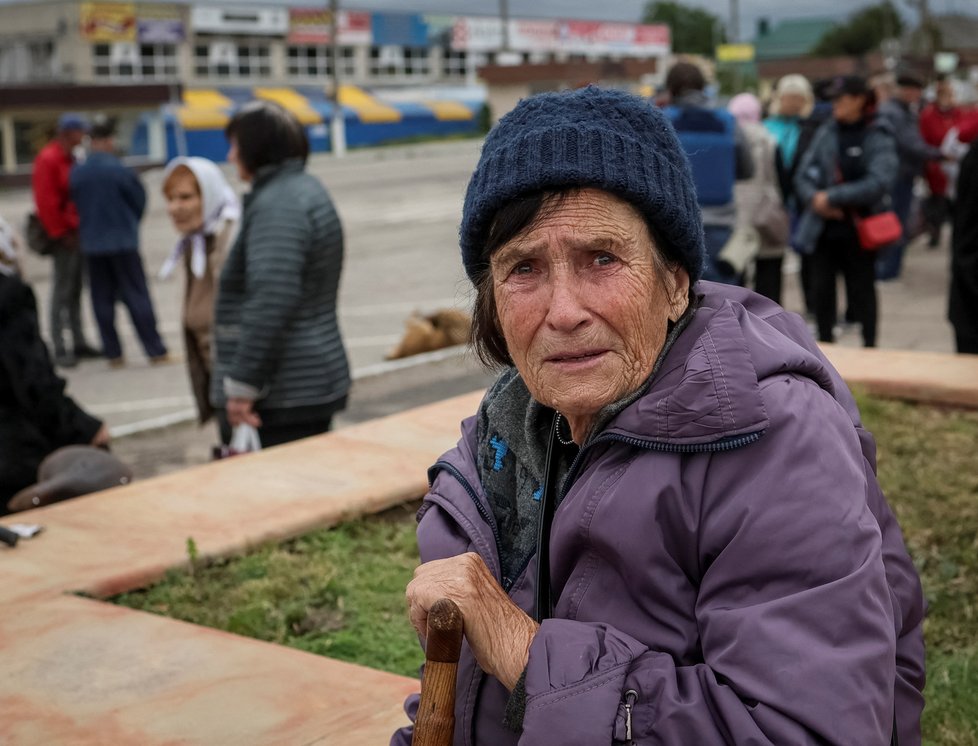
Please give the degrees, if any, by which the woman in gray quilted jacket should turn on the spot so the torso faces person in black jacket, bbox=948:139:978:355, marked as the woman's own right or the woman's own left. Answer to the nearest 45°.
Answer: approximately 180°

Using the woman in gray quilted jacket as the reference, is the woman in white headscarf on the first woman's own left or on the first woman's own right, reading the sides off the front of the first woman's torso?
on the first woman's own right

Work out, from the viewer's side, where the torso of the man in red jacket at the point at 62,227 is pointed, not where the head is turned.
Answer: to the viewer's right

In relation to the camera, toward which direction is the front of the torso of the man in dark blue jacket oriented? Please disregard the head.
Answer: away from the camera

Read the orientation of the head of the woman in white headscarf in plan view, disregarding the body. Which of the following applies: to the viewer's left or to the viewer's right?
to the viewer's left

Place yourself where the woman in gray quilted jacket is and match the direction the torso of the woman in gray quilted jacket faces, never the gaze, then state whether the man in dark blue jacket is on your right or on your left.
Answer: on your right

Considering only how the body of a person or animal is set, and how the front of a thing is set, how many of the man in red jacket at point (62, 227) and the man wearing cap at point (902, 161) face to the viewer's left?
0

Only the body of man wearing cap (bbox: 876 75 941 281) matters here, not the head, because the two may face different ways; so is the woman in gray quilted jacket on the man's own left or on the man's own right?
on the man's own right

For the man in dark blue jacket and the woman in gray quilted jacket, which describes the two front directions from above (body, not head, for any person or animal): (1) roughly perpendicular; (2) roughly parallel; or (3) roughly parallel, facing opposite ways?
roughly perpendicular

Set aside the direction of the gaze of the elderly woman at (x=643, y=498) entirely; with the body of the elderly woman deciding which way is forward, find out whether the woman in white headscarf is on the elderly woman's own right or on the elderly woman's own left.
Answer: on the elderly woman's own right

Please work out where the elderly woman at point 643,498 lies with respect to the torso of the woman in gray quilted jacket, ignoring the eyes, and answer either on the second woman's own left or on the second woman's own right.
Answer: on the second woman's own left

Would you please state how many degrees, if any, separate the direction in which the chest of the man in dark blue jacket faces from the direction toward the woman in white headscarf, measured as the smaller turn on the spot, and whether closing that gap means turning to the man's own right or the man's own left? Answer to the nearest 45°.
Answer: approximately 180°

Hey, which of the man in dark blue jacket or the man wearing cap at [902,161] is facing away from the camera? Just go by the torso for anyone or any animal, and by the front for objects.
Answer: the man in dark blue jacket

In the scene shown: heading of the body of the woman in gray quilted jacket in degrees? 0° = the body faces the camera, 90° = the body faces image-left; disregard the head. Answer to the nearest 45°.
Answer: approximately 90°
